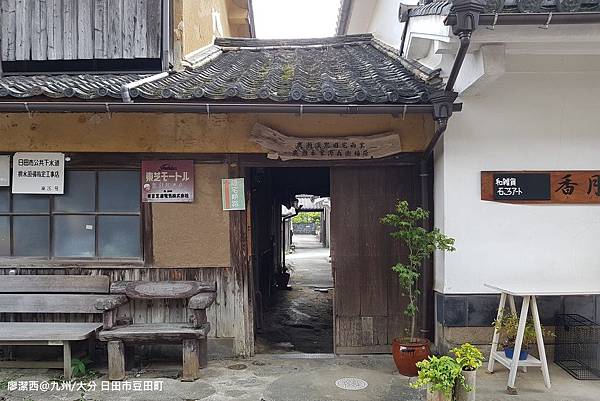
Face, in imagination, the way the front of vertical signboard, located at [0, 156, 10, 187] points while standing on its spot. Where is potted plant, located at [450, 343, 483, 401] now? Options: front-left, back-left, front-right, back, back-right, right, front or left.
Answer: front-left

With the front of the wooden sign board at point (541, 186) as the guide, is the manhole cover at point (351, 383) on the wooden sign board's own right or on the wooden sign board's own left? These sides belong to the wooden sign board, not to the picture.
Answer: on the wooden sign board's own right

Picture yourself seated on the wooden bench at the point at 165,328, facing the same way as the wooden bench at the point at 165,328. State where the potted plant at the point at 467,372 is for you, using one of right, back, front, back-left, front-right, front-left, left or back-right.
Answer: front-left

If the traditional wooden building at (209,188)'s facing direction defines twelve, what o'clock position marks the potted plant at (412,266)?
The potted plant is roughly at 10 o'clock from the traditional wooden building.

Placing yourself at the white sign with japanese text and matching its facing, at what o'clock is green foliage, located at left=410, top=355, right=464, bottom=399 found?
The green foliage is roughly at 11 o'clock from the white sign with japanese text.

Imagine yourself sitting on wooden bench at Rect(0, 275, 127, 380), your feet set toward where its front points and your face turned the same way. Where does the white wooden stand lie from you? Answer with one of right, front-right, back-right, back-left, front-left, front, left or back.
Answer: front-left

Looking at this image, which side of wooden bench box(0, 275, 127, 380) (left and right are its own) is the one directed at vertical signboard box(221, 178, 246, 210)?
left

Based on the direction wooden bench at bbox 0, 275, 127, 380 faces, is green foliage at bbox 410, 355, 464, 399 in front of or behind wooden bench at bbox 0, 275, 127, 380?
in front

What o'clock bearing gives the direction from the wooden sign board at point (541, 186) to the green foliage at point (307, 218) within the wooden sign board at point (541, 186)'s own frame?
The green foliage is roughly at 5 o'clock from the wooden sign board.

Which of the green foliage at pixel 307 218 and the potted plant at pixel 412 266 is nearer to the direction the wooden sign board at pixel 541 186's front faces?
the potted plant
